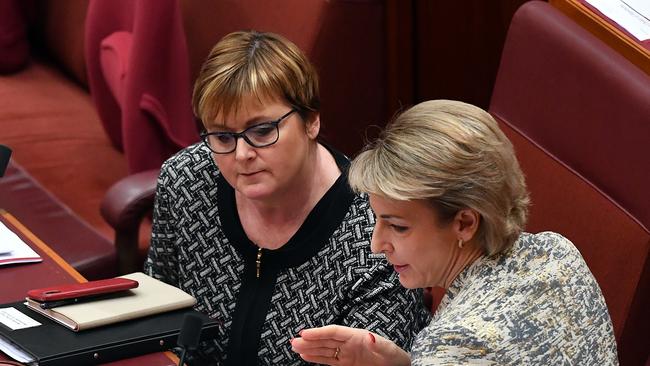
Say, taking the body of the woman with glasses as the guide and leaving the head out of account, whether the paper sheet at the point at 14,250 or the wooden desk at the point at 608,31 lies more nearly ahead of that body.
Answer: the paper sheet

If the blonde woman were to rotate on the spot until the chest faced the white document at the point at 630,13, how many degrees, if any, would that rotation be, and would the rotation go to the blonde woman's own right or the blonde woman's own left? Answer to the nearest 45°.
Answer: approximately 135° to the blonde woman's own right

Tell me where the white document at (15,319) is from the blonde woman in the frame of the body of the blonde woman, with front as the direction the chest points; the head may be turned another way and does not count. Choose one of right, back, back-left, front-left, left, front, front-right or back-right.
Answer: front

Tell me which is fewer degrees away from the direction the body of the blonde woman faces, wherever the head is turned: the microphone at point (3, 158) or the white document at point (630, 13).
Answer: the microphone

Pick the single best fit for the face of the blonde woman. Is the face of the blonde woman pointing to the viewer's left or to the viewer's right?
to the viewer's left

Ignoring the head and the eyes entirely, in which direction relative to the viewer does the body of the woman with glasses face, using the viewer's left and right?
facing the viewer and to the left of the viewer

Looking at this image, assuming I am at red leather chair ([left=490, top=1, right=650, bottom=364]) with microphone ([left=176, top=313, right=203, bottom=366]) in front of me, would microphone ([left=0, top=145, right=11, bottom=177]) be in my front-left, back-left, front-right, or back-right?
front-right

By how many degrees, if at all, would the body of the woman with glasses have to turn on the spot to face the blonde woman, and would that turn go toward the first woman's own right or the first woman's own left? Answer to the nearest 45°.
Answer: approximately 90° to the first woman's own left

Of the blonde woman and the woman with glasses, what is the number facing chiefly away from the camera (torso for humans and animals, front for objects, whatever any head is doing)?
0

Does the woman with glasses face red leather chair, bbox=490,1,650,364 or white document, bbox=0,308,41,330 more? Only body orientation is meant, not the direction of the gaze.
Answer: the white document

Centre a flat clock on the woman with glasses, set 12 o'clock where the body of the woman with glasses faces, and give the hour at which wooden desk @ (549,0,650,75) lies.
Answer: The wooden desk is roughly at 7 o'clock from the woman with glasses.

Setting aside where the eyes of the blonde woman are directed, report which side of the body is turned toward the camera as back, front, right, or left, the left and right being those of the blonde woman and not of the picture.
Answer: left
